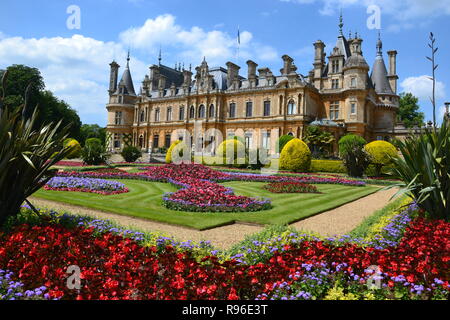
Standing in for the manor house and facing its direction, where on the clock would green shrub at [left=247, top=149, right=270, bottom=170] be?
The green shrub is roughly at 11 o'clock from the manor house.

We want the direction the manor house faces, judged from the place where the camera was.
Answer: facing the viewer and to the left of the viewer

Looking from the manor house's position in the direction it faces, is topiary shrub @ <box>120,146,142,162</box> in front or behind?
in front

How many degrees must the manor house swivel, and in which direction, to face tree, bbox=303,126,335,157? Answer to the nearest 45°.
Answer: approximately 45° to its left

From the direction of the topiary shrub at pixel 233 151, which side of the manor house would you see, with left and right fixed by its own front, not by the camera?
front

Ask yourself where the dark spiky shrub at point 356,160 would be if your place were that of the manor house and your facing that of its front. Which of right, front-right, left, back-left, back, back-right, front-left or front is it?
front-left

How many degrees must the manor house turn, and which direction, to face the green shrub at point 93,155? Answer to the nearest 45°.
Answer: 0° — it already faces it

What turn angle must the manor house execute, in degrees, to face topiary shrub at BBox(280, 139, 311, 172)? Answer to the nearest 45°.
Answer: approximately 45° to its left
